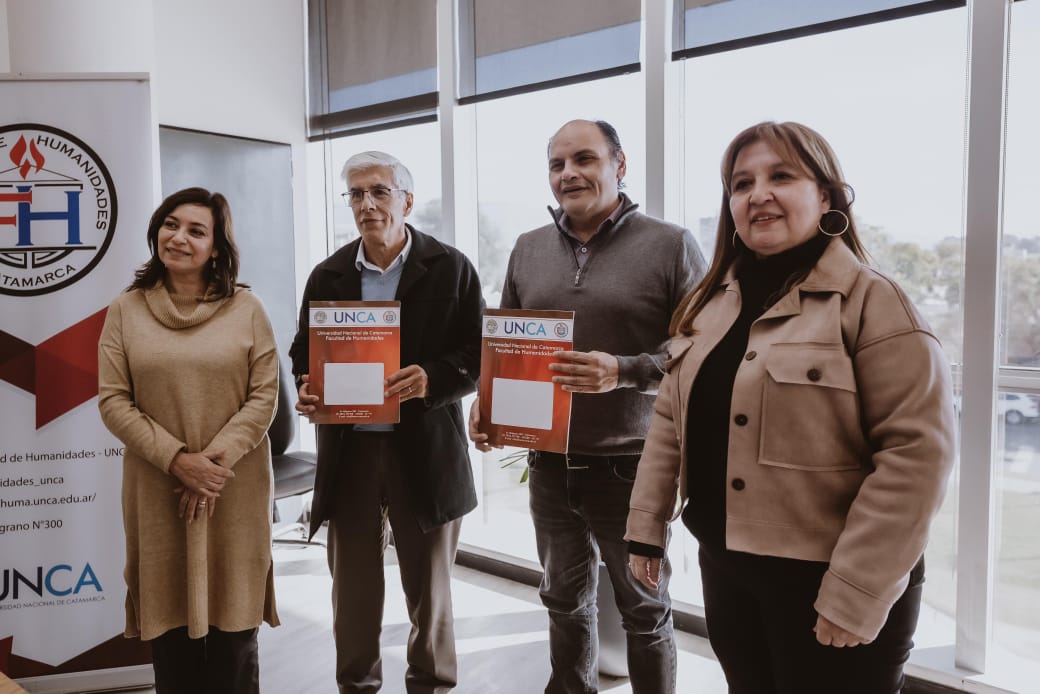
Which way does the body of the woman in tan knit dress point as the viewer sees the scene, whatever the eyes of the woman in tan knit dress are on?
toward the camera

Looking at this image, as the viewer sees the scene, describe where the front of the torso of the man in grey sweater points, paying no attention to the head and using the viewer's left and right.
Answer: facing the viewer and to the left of the viewer

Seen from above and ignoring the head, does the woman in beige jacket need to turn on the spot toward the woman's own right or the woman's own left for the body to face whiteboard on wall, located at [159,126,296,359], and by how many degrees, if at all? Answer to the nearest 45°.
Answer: approximately 90° to the woman's own right

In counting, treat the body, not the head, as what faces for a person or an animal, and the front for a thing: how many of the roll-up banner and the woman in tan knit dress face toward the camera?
2

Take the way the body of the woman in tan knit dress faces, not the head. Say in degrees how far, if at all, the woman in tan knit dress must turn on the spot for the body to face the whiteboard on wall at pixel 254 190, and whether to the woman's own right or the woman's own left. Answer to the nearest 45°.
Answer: approximately 180°

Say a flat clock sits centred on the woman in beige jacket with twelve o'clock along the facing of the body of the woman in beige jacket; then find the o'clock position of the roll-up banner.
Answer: The roll-up banner is roughly at 2 o'clock from the woman in beige jacket.

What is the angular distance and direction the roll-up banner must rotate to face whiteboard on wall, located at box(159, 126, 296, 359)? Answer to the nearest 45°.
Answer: approximately 135° to its left

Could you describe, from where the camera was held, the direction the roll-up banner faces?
facing the viewer
